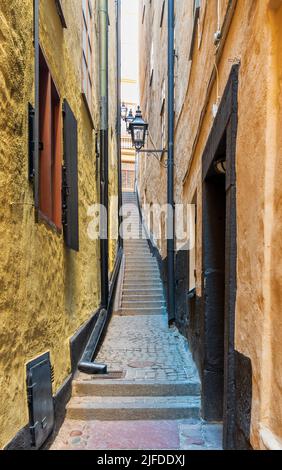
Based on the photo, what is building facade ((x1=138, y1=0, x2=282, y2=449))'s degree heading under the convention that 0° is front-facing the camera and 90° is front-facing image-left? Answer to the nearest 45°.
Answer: approximately 90°

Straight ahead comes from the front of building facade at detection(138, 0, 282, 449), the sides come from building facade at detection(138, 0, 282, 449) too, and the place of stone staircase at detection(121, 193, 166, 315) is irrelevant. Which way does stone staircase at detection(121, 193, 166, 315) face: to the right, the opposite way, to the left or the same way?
to the left

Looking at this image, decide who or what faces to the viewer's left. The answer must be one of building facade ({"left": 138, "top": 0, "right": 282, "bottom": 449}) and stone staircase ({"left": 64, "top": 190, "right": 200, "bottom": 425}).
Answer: the building facade

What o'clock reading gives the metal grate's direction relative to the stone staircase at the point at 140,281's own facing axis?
The metal grate is roughly at 12 o'clock from the stone staircase.

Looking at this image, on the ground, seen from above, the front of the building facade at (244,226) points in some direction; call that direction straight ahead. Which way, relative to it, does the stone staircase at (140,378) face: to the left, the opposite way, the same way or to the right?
to the left

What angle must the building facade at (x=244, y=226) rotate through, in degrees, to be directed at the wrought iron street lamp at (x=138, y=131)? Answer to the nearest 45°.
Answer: approximately 90° to its right
